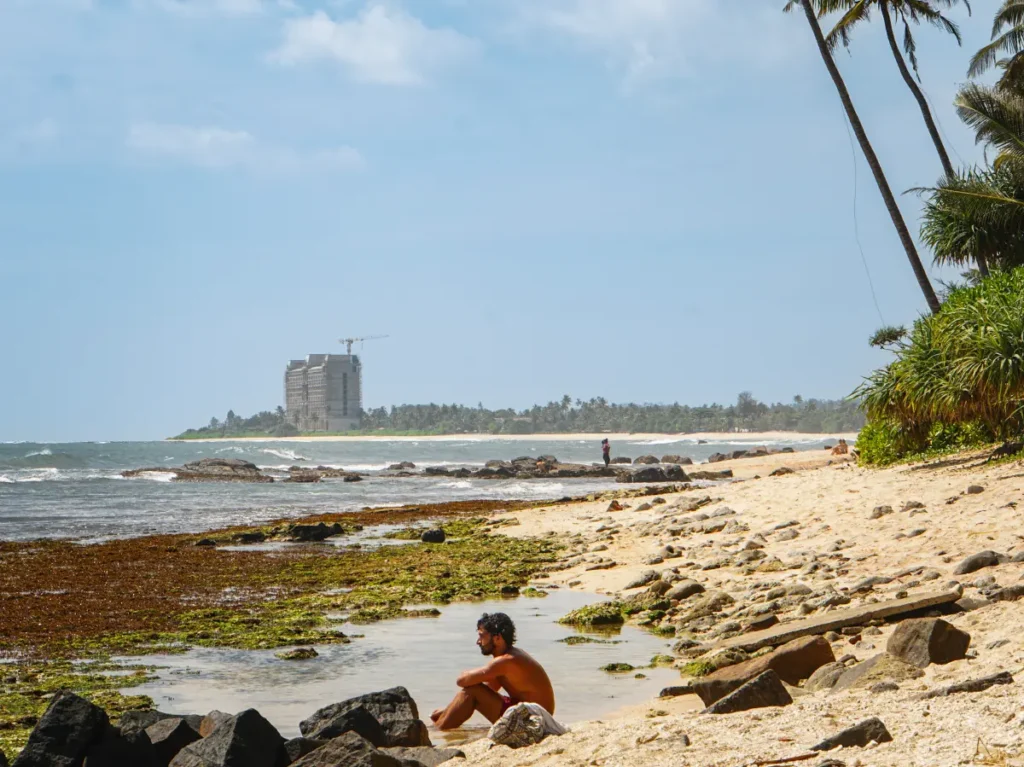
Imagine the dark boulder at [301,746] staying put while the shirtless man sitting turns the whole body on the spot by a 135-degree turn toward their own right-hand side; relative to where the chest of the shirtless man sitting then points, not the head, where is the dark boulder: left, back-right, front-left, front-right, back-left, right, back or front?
back

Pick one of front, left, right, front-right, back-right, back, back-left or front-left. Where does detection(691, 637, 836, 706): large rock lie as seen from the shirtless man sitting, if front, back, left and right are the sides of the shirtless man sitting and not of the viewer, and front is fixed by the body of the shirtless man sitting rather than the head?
back

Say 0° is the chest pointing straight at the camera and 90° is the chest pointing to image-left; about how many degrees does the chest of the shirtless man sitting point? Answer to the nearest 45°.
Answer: approximately 90°

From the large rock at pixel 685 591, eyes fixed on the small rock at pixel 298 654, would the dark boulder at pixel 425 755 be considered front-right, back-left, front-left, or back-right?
front-left

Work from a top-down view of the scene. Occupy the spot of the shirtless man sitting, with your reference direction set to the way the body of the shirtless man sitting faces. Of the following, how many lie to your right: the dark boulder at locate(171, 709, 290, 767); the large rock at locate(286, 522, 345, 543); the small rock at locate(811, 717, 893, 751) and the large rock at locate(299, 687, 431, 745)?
1

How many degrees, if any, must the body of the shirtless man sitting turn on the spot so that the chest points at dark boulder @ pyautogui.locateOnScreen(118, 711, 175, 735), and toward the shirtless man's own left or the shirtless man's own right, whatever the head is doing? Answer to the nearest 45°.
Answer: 0° — they already face it

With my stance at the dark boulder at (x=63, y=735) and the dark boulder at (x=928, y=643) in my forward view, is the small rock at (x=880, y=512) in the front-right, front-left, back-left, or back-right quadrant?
front-left

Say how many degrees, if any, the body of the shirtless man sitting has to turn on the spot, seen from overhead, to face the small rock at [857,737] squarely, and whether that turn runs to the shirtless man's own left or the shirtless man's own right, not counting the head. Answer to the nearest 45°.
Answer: approximately 135° to the shirtless man's own left

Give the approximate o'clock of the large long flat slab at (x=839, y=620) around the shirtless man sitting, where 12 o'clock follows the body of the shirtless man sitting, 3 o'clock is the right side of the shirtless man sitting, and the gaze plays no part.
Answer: The large long flat slab is roughly at 5 o'clock from the shirtless man sitting.

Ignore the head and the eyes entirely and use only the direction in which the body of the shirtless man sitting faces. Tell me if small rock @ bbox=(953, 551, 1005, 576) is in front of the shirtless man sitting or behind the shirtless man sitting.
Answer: behind

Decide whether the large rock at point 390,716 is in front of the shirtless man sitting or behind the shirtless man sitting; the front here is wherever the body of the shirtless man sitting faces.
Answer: in front

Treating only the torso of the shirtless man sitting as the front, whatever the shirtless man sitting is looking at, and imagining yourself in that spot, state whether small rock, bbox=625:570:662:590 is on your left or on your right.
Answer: on your right

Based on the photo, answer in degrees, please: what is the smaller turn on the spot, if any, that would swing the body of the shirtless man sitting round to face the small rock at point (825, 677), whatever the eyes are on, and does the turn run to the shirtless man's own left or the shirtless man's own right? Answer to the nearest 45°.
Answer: approximately 180°

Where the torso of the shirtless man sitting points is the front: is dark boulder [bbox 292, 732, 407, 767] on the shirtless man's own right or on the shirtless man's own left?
on the shirtless man's own left

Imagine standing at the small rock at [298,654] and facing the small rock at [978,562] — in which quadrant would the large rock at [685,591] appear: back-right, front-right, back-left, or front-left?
front-left

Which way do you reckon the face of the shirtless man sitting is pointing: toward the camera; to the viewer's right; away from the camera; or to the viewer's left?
to the viewer's left

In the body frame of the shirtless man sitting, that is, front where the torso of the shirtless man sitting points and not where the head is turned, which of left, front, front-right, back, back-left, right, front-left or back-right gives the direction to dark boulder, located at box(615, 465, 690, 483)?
right
